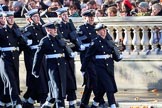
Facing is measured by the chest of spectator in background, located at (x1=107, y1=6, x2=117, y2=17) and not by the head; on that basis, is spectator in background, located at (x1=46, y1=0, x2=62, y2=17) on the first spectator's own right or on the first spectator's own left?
on the first spectator's own right

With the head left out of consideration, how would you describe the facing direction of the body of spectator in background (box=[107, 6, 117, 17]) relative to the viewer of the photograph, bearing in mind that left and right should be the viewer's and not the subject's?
facing the viewer

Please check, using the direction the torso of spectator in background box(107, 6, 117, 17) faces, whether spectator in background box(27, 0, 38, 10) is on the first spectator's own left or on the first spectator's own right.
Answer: on the first spectator's own right

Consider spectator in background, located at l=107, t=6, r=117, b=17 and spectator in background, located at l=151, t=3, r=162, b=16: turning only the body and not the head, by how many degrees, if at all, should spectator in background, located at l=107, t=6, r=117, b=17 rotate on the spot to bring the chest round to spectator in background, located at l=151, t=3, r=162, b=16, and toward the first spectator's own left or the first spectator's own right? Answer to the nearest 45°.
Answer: approximately 90° to the first spectator's own left

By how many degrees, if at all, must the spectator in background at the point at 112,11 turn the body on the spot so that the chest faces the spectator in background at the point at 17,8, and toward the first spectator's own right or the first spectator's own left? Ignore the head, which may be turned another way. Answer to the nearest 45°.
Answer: approximately 90° to the first spectator's own right

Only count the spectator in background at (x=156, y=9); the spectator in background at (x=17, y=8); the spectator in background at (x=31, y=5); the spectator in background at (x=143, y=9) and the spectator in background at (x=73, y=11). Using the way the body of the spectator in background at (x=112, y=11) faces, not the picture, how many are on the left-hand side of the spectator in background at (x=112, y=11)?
2

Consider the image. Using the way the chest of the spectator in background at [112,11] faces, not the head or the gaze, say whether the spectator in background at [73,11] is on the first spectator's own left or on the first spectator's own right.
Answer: on the first spectator's own right

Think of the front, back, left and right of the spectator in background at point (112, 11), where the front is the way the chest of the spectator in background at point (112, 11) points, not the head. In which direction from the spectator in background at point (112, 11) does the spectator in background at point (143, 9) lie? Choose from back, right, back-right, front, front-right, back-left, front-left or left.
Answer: left
